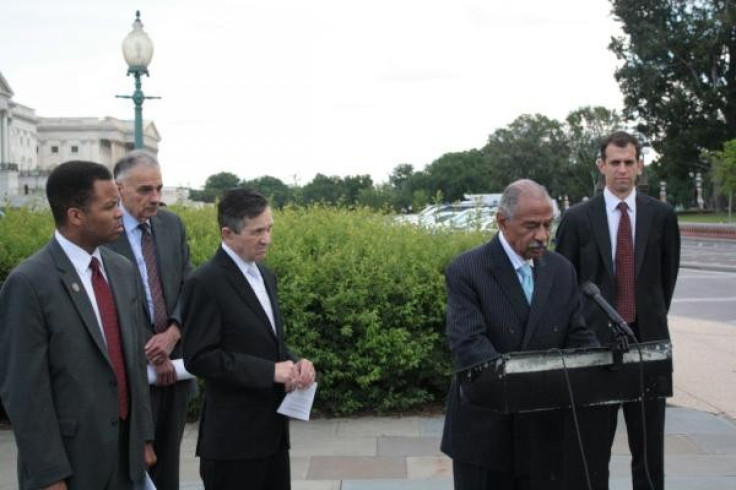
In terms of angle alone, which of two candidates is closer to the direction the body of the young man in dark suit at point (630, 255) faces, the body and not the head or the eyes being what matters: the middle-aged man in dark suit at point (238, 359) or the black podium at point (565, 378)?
the black podium

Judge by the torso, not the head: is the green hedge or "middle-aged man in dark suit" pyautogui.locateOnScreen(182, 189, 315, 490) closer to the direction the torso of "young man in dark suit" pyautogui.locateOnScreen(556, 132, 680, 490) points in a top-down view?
the middle-aged man in dark suit

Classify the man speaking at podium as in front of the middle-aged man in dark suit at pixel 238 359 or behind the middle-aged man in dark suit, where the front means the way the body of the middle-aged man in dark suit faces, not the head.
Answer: in front

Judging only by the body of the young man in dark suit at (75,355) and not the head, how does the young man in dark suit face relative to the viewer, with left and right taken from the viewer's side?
facing the viewer and to the right of the viewer

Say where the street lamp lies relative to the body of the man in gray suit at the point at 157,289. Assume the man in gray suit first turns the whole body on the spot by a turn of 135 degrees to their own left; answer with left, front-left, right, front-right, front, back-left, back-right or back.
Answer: front

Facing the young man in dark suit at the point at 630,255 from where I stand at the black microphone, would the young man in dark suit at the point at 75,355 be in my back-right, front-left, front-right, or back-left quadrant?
back-left

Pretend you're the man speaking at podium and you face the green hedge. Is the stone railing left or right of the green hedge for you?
right

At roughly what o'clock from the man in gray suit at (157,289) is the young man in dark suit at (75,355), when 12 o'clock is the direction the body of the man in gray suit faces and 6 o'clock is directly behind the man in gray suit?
The young man in dark suit is roughly at 2 o'clock from the man in gray suit.

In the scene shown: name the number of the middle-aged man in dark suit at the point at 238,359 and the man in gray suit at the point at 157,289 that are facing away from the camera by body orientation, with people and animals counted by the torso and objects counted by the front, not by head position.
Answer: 0
